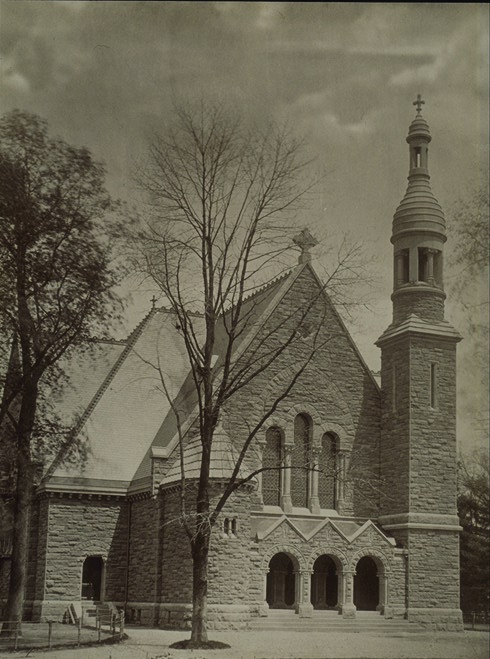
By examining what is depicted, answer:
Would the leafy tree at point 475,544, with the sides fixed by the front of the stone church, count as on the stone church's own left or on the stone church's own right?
on the stone church's own left

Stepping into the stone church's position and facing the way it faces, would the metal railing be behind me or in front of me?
in front

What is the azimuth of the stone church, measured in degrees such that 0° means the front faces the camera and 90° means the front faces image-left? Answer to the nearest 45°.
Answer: approximately 0°
